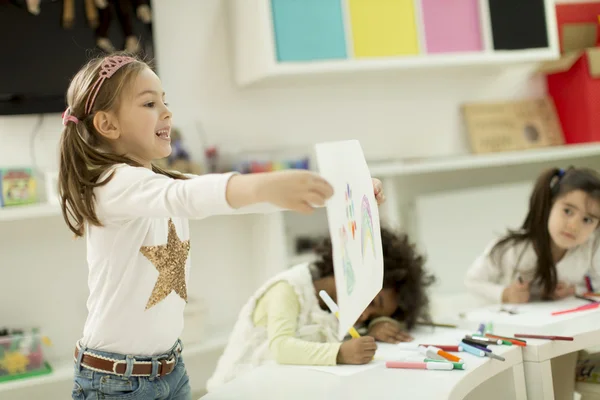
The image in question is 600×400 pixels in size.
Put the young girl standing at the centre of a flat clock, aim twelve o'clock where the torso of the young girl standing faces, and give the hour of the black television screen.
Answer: The black television screen is roughly at 7 o'clock from the young girl standing.

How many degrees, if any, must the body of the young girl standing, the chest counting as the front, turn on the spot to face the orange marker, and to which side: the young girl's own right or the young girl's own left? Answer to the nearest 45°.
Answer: approximately 45° to the young girl's own left

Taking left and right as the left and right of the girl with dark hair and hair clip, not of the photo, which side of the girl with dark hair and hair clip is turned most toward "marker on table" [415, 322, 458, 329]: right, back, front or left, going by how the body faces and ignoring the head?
right

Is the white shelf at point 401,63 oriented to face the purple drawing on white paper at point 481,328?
yes

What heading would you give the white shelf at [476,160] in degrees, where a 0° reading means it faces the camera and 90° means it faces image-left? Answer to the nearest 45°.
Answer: approximately 0°

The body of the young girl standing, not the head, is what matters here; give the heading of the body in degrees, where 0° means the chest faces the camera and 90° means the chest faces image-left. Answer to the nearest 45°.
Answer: approximately 315°

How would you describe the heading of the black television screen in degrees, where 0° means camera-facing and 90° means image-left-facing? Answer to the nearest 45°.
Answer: approximately 0°

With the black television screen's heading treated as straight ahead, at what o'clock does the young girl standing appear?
The young girl standing is roughly at 12 o'clock from the black television screen.
